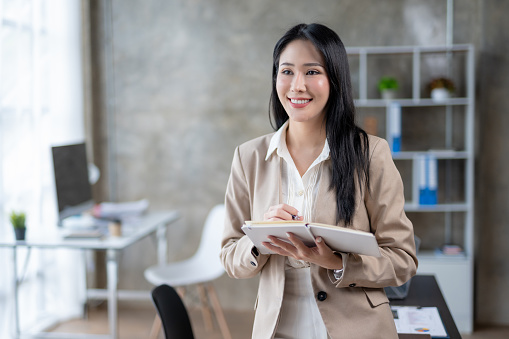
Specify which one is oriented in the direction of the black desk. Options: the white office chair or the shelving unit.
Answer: the shelving unit

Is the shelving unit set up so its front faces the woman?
yes

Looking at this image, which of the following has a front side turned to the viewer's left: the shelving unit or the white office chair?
the white office chair

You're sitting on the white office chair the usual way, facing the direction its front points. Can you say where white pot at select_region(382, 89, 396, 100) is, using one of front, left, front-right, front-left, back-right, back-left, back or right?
back

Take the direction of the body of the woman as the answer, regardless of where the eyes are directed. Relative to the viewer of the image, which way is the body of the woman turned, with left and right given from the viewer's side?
facing the viewer and to the left of the viewer

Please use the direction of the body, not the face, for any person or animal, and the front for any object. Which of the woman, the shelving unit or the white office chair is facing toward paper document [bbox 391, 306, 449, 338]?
the shelving unit

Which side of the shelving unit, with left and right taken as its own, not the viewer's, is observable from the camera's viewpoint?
front

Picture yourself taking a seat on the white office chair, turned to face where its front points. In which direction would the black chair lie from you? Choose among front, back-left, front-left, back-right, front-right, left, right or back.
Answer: left

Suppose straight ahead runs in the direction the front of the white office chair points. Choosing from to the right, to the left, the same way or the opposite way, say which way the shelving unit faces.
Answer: to the left

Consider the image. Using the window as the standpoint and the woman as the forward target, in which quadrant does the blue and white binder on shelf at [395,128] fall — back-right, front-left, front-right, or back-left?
front-left

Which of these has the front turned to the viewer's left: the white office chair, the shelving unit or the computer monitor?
the white office chair

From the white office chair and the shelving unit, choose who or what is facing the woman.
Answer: the shelving unit

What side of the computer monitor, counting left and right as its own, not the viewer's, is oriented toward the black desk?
front

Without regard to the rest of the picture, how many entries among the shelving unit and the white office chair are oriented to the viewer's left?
1
